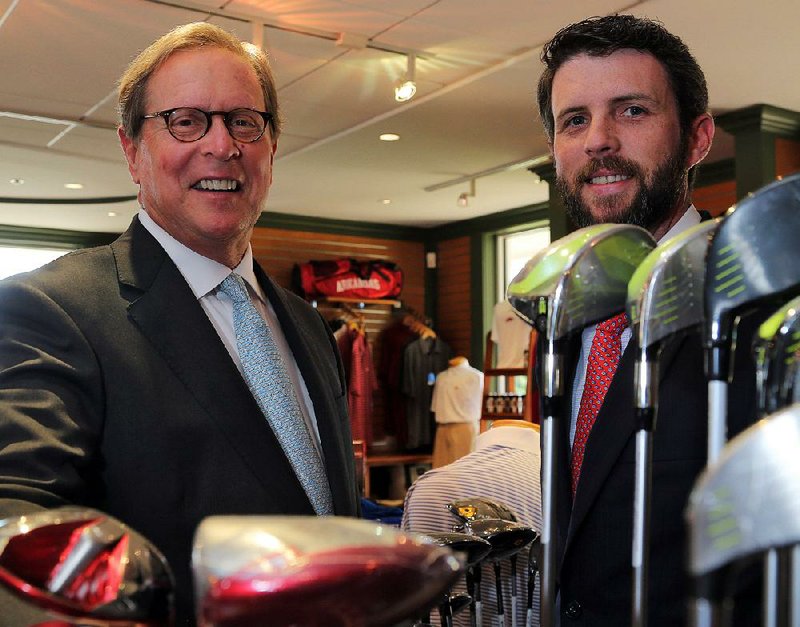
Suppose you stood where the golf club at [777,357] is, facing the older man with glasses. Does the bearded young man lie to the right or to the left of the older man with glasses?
right

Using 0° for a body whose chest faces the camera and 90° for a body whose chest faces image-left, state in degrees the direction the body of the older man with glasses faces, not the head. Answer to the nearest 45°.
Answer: approximately 315°

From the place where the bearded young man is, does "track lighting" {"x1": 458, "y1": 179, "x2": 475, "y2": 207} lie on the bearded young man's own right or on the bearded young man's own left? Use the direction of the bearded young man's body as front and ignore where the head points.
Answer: on the bearded young man's own right

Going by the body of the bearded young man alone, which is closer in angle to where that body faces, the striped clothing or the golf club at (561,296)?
the golf club

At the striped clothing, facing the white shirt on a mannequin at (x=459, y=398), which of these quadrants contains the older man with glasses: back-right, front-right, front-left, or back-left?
back-left

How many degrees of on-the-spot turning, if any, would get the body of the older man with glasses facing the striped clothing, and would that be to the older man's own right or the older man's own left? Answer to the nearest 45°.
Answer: approximately 90° to the older man's own left

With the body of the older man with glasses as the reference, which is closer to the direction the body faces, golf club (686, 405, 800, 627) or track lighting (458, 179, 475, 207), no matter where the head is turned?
the golf club
